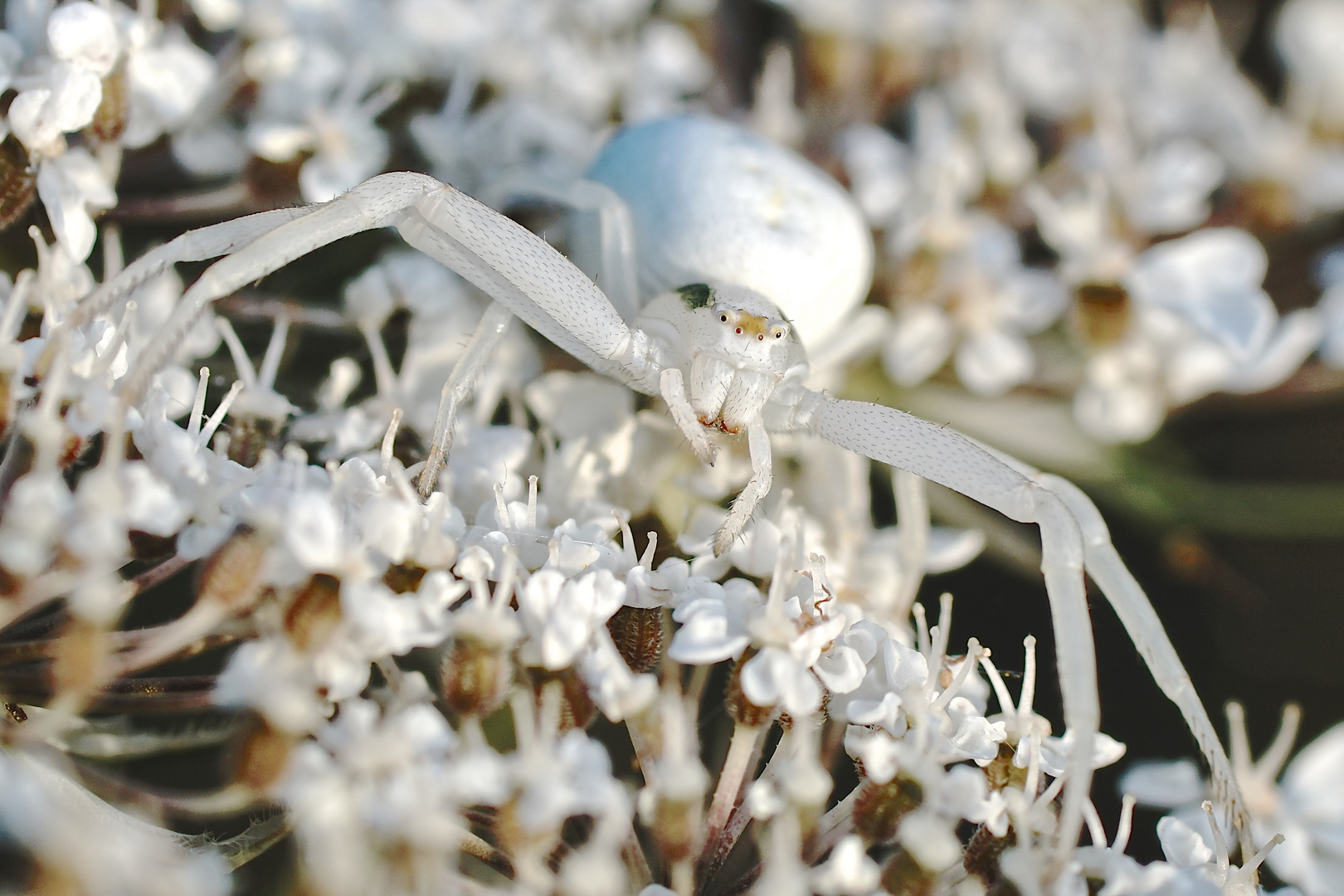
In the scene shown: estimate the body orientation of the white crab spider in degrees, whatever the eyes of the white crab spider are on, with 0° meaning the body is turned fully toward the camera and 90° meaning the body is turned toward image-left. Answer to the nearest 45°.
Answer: approximately 0°
